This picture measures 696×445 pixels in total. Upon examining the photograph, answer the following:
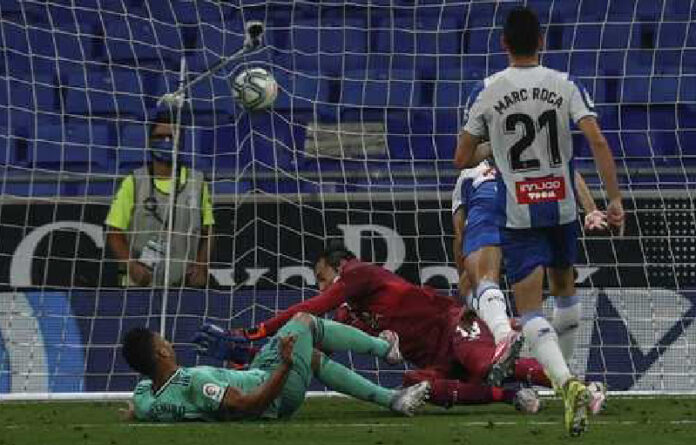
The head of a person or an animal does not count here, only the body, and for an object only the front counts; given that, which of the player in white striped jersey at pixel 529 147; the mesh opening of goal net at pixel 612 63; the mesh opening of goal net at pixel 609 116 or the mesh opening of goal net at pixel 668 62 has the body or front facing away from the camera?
the player in white striped jersey

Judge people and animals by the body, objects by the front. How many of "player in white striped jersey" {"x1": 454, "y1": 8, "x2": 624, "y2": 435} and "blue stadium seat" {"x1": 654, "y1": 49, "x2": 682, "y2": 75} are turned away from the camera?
1

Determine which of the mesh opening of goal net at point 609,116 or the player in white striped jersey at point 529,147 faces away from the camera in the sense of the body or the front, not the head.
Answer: the player in white striped jersey

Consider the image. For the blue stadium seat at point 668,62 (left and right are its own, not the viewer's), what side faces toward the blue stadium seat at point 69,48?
right

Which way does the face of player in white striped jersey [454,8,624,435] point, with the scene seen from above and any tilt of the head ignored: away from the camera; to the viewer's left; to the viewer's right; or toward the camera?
away from the camera

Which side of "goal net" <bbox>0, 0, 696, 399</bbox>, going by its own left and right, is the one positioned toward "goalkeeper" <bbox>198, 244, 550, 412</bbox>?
front

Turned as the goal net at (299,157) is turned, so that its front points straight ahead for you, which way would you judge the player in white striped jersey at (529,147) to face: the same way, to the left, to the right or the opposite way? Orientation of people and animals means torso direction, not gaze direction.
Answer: the opposite way

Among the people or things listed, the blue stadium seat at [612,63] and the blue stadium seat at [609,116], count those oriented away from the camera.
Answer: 0

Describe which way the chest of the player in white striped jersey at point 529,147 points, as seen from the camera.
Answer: away from the camera

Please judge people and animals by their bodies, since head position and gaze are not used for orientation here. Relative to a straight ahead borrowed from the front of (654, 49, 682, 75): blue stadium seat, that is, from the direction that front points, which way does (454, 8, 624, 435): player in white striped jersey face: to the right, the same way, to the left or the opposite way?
the opposite way

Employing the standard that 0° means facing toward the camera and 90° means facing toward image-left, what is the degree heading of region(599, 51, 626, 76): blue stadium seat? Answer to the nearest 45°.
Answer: approximately 0°
